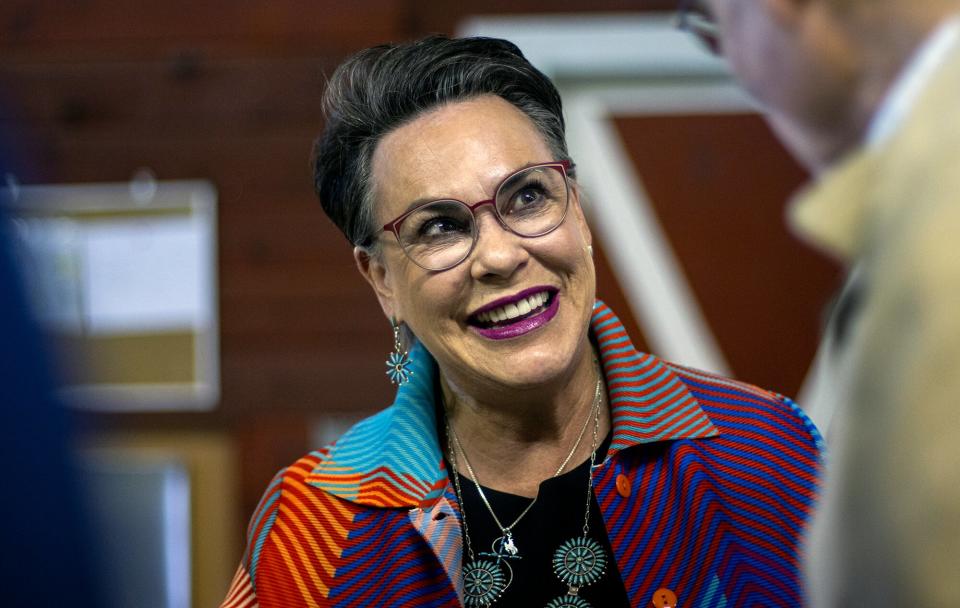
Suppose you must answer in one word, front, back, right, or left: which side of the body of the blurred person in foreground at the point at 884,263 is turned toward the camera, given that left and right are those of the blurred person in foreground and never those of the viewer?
left

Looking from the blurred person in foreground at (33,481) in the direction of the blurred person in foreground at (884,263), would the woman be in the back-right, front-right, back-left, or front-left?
front-left

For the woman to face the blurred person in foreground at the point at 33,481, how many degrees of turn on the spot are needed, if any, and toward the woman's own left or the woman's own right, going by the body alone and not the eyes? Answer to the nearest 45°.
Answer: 0° — they already face them

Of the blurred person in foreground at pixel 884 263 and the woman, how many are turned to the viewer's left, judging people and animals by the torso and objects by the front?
1

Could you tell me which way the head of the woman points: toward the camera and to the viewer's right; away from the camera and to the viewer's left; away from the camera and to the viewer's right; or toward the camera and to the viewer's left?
toward the camera and to the viewer's right

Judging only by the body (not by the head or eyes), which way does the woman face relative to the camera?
toward the camera

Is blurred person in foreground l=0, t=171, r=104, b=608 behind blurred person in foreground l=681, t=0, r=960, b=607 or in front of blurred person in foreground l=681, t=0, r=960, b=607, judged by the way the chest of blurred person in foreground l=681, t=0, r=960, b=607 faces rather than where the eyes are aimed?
in front

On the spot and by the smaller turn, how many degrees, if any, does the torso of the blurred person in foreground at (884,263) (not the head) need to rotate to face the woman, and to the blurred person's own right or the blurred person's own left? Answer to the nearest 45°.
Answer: approximately 45° to the blurred person's own right
